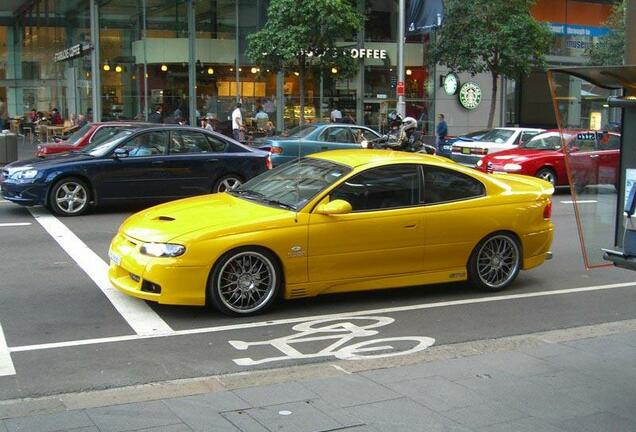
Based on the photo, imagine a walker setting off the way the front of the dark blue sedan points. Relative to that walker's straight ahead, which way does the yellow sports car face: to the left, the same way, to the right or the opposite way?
the same way

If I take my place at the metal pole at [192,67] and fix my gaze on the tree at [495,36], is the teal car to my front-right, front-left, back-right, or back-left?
front-right

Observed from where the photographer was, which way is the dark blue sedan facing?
facing the viewer and to the left of the viewer

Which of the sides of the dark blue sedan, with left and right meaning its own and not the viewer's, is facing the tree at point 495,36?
back

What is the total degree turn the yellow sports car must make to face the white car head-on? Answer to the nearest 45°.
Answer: approximately 135° to its right

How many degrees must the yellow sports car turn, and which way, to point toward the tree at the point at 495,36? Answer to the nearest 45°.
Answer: approximately 135° to its right

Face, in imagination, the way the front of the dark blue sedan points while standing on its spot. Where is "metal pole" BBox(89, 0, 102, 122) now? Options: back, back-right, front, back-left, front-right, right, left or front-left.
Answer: back-right

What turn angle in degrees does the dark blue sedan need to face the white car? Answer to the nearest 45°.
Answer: approximately 180°

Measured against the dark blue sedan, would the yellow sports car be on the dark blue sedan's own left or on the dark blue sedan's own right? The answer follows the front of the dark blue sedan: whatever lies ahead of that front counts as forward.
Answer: on the dark blue sedan's own left

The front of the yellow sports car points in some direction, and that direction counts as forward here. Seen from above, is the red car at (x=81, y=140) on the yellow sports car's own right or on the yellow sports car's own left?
on the yellow sports car's own right

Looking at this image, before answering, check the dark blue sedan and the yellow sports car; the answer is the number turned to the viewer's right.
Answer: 0

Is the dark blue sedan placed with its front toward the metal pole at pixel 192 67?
no

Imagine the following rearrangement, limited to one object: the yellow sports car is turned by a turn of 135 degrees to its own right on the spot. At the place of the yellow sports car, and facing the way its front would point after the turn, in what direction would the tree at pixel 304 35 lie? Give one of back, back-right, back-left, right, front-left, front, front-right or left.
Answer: front

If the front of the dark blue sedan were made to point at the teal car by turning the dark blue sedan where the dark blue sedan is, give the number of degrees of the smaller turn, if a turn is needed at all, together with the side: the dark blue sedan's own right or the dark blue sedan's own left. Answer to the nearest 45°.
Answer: approximately 180°

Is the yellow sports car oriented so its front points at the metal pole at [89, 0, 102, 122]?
no

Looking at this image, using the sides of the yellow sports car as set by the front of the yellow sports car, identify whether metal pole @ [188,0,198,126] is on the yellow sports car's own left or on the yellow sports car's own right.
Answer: on the yellow sports car's own right

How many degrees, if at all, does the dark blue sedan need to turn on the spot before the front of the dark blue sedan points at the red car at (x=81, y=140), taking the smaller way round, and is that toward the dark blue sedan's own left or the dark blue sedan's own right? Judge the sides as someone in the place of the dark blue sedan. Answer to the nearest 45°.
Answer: approximately 135° to the dark blue sedan's own right
